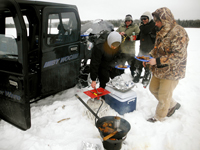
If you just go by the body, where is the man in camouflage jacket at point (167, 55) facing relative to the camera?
to the viewer's left

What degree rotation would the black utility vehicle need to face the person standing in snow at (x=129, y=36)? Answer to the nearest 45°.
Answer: approximately 180°

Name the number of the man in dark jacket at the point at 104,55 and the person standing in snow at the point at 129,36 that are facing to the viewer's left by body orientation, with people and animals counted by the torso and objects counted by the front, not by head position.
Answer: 0

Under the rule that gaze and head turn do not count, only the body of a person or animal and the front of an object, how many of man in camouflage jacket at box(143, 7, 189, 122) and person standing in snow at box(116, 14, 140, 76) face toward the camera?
1

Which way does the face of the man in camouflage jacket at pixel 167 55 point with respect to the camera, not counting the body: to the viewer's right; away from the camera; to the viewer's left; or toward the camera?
to the viewer's left

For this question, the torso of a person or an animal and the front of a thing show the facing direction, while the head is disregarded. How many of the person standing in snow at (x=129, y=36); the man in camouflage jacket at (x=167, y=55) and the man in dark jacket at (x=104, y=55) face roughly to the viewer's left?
1

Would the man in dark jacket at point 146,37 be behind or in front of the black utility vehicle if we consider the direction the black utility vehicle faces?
behind
